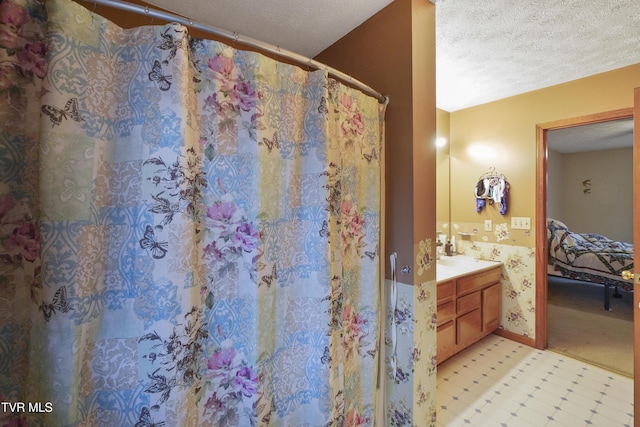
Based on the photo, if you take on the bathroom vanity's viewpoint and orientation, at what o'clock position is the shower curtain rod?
The shower curtain rod is roughly at 2 o'clock from the bathroom vanity.

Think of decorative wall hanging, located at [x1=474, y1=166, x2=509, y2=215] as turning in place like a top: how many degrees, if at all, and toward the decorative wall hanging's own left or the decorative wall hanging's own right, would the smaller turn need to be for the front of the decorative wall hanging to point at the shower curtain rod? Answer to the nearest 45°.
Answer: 0° — it already faces it

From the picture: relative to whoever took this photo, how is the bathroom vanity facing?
facing the viewer and to the right of the viewer

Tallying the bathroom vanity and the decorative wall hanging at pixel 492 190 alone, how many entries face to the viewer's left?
0

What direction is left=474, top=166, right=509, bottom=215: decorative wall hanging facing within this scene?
toward the camera

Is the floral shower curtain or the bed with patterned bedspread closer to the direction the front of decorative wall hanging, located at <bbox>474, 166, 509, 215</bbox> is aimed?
the floral shower curtain
